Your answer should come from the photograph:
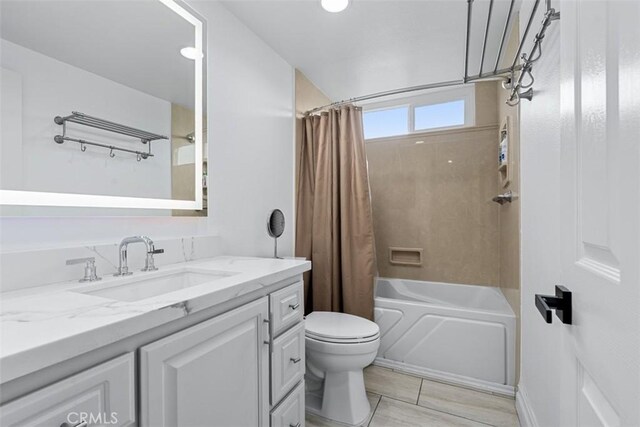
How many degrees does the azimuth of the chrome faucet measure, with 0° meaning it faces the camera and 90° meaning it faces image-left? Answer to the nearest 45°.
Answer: approximately 315°

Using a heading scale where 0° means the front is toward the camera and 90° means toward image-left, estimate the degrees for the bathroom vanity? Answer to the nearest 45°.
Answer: approximately 315°

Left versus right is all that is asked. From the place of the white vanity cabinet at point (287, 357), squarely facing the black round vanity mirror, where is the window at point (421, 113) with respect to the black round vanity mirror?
right

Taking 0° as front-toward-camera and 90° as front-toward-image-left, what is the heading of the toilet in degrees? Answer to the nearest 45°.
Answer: approximately 315°

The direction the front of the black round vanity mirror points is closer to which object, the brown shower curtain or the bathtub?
the bathtub

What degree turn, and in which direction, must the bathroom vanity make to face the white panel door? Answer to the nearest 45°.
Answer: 0° — it already faces it

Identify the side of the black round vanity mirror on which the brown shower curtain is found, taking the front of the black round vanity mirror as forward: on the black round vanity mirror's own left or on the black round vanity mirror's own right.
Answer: on the black round vanity mirror's own left

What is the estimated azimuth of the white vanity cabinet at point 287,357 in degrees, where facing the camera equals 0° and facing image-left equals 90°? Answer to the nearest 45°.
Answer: approximately 315°

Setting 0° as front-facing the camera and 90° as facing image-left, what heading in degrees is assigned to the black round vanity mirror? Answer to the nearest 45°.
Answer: approximately 315°
